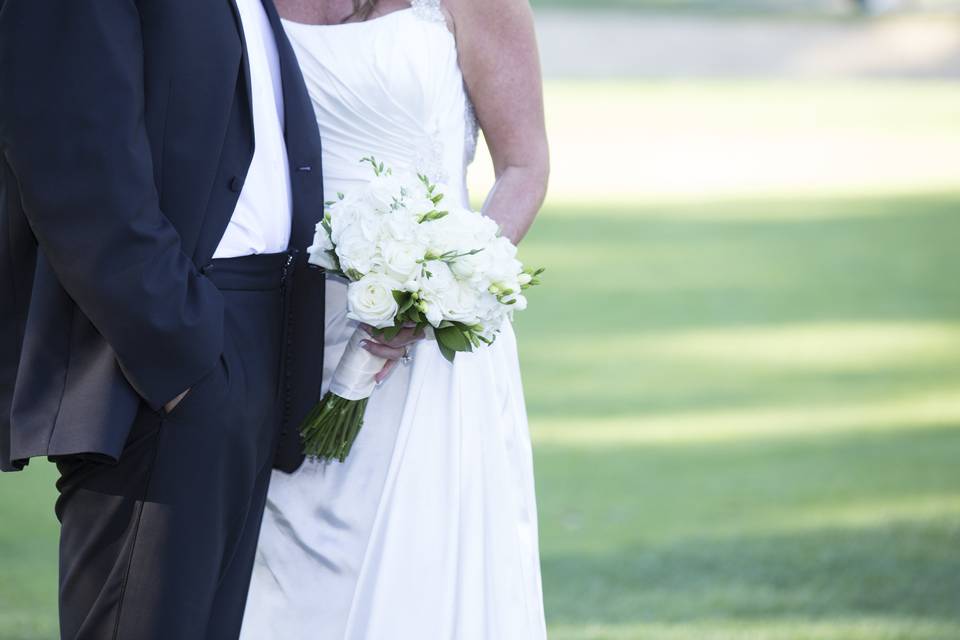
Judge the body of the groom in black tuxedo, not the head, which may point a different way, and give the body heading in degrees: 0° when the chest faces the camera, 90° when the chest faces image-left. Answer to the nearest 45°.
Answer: approximately 315°

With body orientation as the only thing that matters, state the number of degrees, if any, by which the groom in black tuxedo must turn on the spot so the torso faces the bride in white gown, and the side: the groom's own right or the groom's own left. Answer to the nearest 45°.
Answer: approximately 90° to the groom's own left
